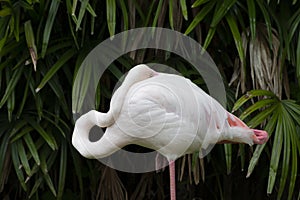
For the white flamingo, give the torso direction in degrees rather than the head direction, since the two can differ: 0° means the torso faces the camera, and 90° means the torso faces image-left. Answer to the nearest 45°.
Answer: approximately 90°
